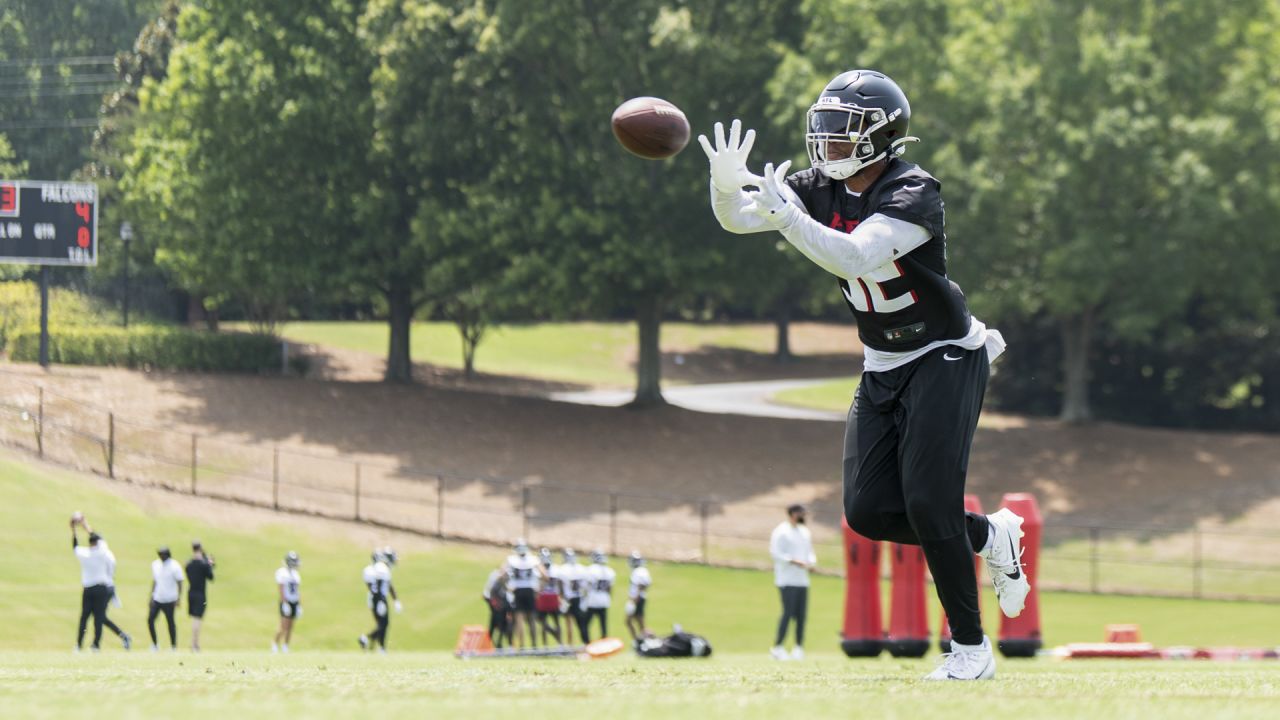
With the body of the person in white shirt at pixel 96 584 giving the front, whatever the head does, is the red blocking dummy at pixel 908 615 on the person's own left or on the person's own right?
on the person's own right

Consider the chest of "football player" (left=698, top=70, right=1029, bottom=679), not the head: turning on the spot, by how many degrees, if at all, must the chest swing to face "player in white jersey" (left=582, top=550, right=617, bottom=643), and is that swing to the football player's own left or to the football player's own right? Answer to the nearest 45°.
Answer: approximately 135° to the football player's own right

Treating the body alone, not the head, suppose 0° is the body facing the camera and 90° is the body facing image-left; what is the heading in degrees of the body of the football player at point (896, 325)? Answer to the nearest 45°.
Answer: approximately 45°

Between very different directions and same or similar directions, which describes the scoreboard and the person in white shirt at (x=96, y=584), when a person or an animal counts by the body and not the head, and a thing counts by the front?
very different directions
